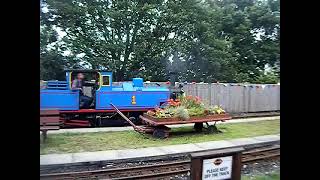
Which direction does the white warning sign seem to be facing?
toward the camera

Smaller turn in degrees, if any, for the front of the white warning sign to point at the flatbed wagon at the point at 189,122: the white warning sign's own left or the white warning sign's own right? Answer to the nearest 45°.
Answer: approximately 180°
